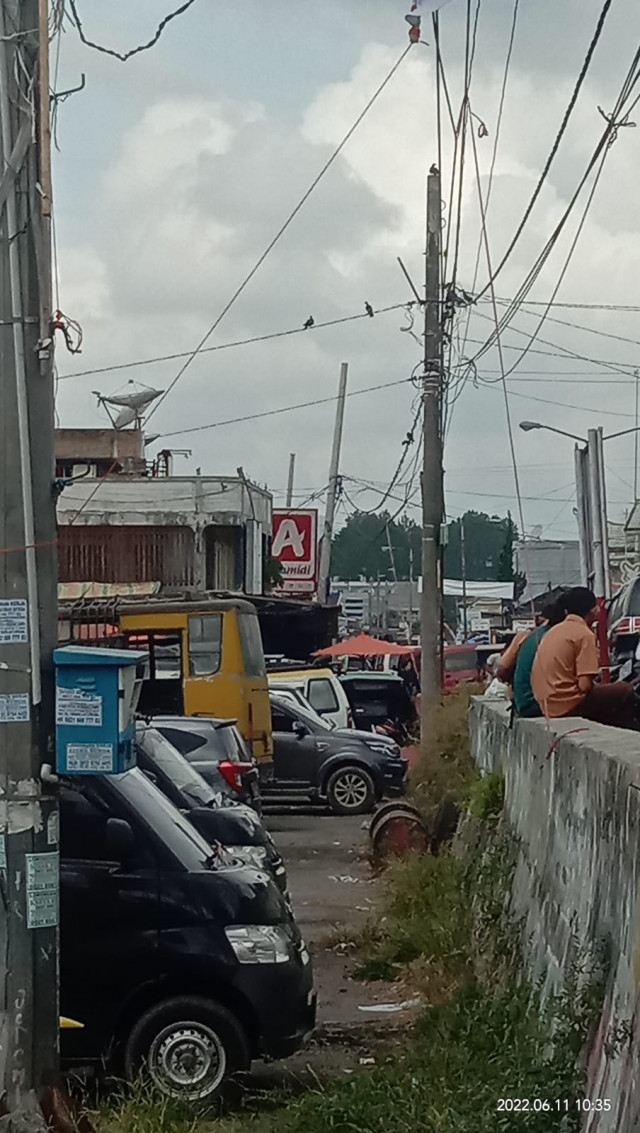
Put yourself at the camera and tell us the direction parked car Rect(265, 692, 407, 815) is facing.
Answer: facing to the right of the viewer

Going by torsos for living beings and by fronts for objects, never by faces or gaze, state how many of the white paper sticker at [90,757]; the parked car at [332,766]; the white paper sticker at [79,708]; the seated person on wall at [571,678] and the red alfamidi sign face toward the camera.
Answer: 3

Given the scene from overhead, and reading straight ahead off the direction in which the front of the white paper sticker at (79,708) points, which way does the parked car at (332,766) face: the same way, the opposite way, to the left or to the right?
to the left

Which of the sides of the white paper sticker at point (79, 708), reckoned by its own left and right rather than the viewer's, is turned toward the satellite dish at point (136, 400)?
back

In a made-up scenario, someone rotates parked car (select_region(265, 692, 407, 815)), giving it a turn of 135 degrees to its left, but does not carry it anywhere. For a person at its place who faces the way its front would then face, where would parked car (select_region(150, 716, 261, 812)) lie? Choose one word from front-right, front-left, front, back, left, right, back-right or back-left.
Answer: back-left

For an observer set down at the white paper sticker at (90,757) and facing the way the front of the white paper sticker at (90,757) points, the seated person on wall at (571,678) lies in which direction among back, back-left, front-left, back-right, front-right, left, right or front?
back-left

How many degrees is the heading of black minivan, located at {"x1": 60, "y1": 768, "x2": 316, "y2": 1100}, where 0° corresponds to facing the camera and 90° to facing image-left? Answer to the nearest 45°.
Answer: approximately 270°

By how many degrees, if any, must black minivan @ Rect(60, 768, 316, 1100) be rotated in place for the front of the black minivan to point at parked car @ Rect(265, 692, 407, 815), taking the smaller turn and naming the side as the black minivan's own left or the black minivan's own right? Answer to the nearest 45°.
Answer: approximately 90° to the black minivan's own left

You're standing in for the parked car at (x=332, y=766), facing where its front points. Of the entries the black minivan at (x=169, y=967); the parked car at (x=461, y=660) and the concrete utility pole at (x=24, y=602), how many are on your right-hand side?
2

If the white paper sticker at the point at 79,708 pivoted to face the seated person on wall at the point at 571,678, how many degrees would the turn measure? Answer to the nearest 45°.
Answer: approximately 135° to its left
